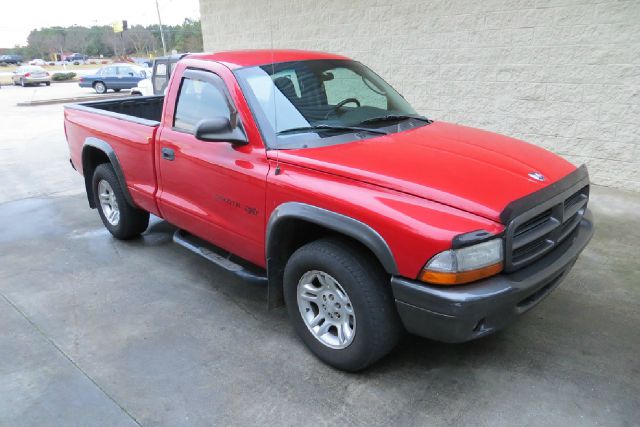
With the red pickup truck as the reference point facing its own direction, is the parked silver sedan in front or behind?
behind

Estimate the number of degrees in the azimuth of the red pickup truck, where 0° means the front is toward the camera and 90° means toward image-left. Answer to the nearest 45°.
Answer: approximately 315°

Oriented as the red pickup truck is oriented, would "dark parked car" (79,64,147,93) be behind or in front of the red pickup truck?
behind
